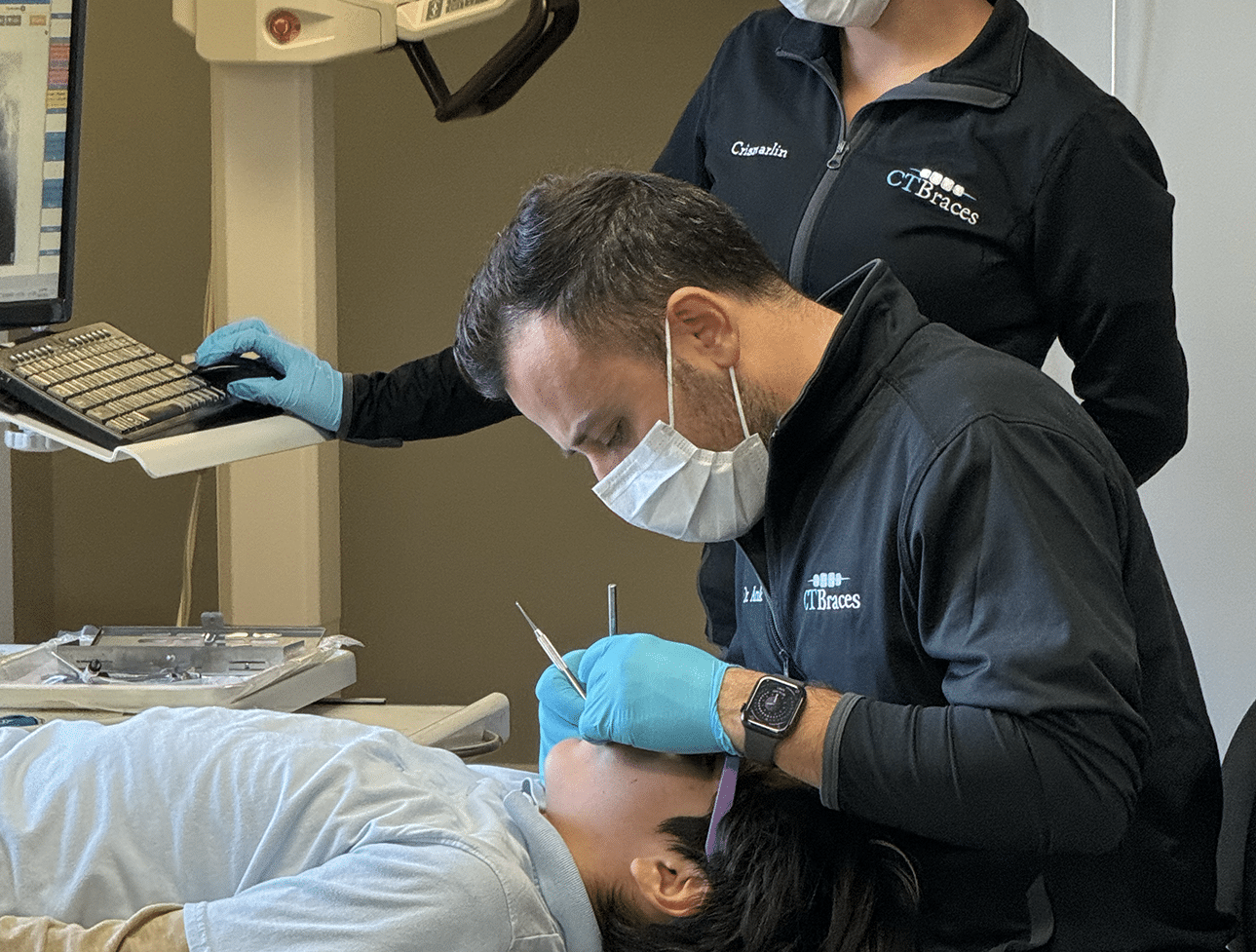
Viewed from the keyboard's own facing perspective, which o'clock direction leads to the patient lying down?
The patient lying down is roughly at 1 o'clock from the keyboard.

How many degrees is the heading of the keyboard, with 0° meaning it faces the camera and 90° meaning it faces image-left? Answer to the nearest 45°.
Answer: approximately 315°
